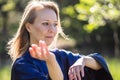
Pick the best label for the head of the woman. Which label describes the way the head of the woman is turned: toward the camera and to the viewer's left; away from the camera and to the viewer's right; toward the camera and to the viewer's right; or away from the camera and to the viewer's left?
toward the camera and to the viewer's right

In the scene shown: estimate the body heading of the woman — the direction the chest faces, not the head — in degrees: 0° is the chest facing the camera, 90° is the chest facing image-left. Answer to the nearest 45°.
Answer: approximately 315°
